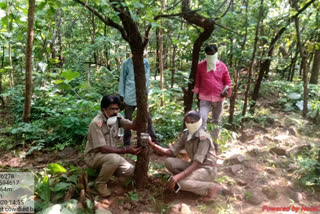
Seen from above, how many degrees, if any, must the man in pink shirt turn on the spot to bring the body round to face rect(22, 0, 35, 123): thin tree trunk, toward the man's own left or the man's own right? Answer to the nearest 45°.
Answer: approximately 90° to the man's own right

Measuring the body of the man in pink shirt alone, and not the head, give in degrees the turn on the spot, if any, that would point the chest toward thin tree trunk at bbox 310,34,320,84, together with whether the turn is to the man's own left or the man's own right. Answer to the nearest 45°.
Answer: approximately 135° to the man's own left

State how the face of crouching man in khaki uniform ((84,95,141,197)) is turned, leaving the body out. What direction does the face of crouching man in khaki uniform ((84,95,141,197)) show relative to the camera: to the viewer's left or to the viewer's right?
to the viewer's right

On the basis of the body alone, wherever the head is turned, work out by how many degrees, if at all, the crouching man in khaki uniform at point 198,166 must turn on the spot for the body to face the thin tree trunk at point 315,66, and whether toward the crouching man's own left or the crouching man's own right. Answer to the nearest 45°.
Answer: approximately 180°

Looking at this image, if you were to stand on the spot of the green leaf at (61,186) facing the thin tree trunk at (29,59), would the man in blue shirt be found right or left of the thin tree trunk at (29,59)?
right

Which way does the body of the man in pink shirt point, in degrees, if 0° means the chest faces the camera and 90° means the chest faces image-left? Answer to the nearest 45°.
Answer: approximately 0°

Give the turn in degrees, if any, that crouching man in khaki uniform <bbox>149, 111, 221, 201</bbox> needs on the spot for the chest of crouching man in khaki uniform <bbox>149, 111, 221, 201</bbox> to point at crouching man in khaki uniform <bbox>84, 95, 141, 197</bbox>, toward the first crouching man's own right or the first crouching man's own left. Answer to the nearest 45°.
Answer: approximately 45° to the first crouching man's own right

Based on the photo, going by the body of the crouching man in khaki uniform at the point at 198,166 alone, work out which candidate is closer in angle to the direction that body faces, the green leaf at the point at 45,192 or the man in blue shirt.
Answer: the green leaf

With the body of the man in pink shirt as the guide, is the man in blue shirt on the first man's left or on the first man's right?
on the first man's right

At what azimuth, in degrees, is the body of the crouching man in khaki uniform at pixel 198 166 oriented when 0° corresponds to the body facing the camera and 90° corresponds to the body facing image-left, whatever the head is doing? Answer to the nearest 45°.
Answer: approximately 45°
